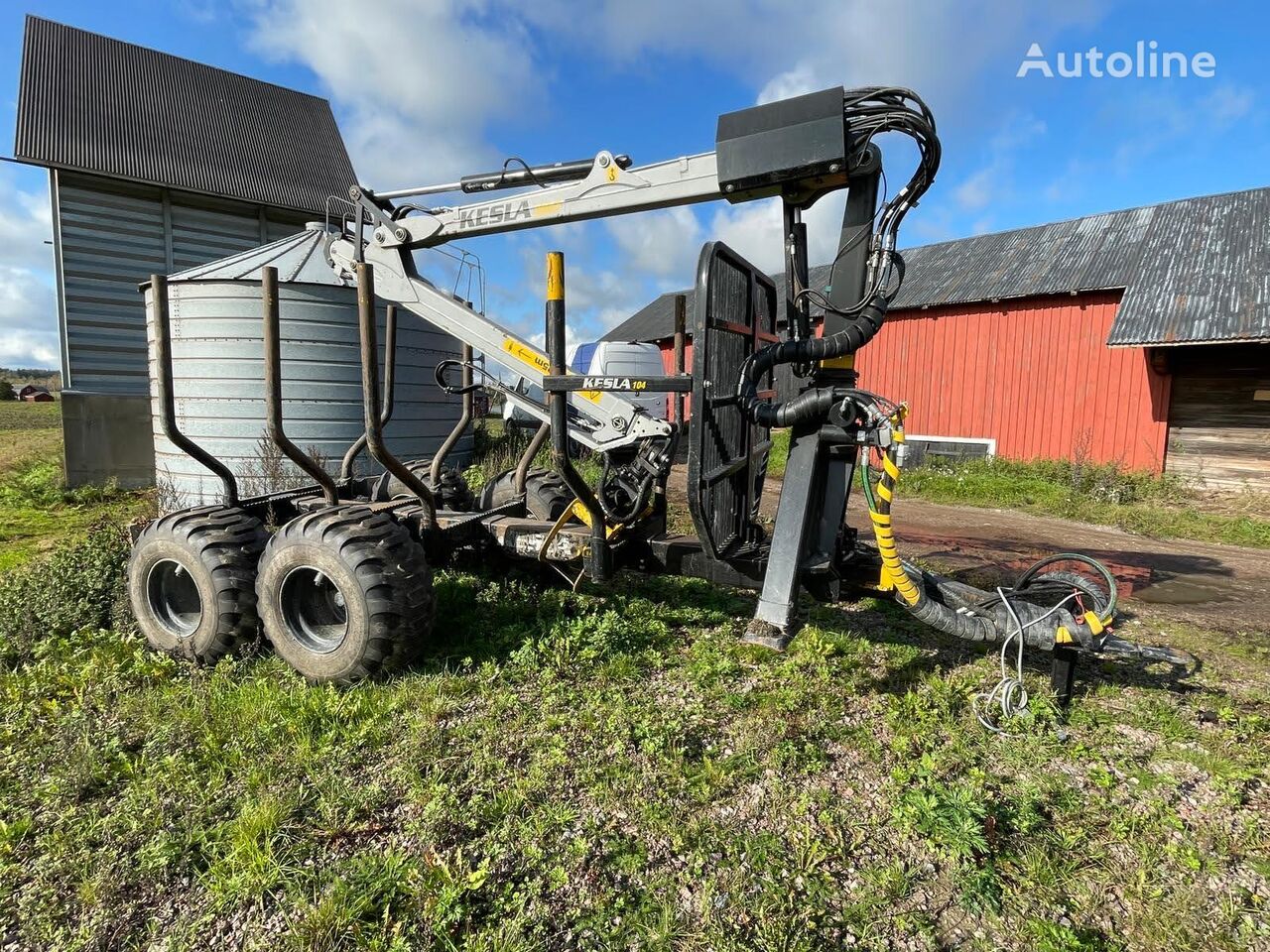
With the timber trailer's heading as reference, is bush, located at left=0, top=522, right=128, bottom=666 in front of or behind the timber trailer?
behind

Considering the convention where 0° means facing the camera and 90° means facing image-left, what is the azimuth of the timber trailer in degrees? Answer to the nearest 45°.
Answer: approximately 315°

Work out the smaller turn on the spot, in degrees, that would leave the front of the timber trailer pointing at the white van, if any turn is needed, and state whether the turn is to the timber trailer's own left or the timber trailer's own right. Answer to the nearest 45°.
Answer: approximately 135° to the timber trailer's own left

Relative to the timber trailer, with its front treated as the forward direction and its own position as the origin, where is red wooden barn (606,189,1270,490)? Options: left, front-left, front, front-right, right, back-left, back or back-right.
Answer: left

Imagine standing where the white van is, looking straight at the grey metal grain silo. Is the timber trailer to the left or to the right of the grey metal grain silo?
left

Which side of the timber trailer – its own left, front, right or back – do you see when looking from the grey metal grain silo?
back
